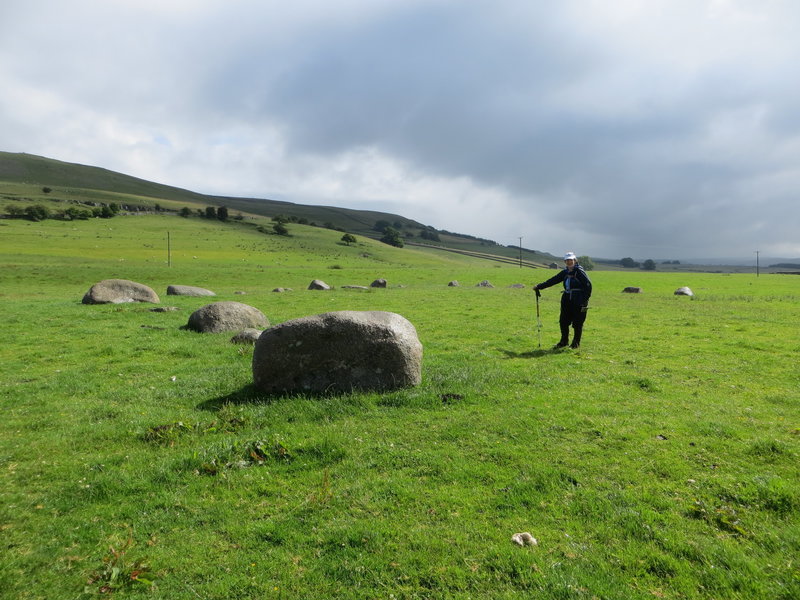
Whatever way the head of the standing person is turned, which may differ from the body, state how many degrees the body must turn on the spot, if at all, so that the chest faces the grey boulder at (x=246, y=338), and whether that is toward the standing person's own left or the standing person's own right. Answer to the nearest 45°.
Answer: approximately 45° to the standing person's own right

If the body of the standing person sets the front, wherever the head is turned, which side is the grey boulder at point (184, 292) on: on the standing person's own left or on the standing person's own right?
on the standing person's own right

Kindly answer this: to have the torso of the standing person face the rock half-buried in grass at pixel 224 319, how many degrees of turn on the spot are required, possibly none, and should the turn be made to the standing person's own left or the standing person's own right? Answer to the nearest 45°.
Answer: approximately 45° to the standing person's own right

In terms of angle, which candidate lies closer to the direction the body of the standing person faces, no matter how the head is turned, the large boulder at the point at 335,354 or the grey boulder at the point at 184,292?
the large boulder

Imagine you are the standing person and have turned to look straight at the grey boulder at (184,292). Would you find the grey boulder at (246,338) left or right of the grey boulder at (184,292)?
left

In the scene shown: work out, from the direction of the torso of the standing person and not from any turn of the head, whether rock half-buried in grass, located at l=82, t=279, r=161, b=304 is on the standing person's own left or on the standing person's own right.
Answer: on the standing person's own right

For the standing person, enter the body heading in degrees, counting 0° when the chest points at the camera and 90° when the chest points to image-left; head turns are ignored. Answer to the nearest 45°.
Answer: approximately 45°
